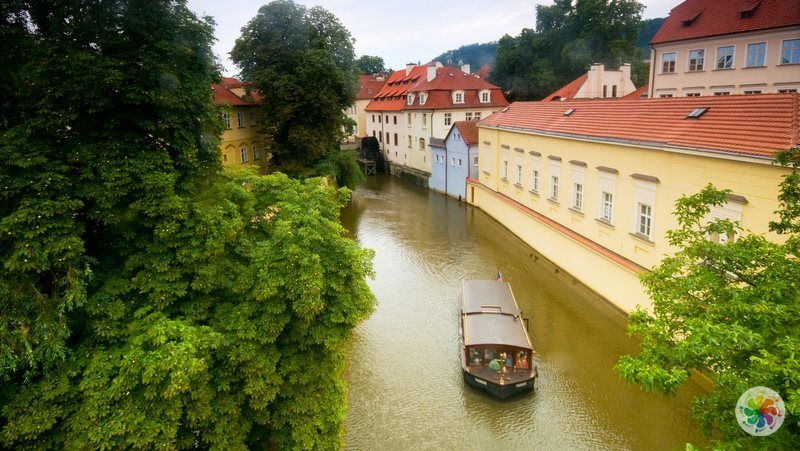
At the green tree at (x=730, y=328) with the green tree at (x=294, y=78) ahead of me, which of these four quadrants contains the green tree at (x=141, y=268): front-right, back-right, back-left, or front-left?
front-left

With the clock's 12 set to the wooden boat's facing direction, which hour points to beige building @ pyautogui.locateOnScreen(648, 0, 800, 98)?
The beige building is roughly at 7 o'clock from the wooden boat.

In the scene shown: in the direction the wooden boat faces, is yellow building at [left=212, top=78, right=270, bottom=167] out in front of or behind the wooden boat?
behind

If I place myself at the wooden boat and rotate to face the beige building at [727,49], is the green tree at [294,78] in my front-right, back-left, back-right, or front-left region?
front-left

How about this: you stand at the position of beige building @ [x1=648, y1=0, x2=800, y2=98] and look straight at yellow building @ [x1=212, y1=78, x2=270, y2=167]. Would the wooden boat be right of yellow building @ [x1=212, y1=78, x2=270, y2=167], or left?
left

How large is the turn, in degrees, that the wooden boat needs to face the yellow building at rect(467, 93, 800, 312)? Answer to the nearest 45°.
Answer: approximately 135° to its left

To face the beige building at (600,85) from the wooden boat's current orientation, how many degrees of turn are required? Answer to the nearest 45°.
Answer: approximately 180°

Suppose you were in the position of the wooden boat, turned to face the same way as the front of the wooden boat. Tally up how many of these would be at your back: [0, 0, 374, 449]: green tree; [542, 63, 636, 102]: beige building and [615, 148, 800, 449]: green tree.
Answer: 1

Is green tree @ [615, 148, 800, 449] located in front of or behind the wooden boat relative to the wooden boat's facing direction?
in front

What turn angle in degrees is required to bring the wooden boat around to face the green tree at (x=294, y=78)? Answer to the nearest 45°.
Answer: approximately 135° to its right

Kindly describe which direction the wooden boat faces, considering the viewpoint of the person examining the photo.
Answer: facing the viewer
